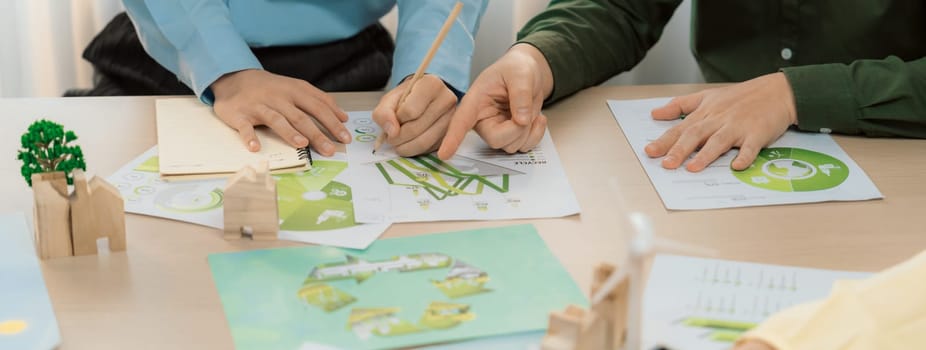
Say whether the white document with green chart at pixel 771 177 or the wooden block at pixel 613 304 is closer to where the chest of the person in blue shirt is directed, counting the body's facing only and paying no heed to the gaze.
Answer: the wooden block

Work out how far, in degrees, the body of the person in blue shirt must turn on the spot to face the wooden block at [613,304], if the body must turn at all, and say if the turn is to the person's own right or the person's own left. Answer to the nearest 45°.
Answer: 0° — they already face it

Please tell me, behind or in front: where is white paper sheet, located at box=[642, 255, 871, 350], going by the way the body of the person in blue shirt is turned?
in front

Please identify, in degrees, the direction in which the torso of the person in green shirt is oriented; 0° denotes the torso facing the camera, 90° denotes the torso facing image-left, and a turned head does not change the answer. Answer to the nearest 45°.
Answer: approximately 45°

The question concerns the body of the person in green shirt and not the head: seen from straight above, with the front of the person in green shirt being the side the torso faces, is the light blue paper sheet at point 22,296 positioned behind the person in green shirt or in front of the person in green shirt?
in front

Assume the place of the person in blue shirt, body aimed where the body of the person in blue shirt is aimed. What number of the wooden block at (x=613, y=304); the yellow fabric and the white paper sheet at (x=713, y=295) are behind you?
0

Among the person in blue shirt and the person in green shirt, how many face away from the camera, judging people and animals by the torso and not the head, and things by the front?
0

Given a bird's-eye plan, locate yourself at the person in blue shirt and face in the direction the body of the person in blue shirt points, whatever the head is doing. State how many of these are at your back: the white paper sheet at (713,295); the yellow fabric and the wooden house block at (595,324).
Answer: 0

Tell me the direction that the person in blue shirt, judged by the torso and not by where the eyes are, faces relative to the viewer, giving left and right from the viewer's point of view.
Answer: facing the viewer

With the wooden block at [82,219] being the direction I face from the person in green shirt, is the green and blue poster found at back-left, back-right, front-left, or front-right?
front-left

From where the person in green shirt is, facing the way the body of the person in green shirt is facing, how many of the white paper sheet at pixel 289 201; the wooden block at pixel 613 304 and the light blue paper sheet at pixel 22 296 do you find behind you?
0

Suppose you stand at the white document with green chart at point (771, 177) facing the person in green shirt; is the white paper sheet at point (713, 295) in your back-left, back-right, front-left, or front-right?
back-left

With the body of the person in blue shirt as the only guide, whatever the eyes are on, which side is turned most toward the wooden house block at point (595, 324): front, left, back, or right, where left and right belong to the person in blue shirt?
front
